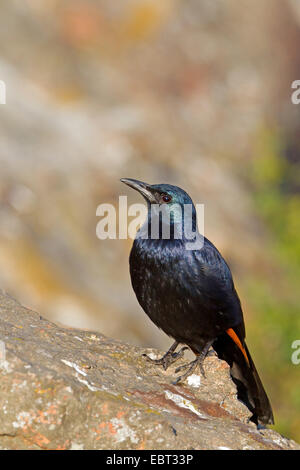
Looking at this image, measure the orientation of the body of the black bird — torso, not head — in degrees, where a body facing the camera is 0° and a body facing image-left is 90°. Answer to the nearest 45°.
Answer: approximately 45°
